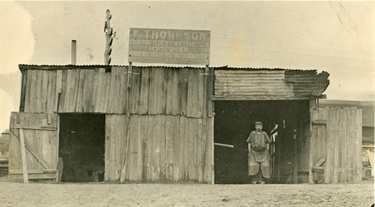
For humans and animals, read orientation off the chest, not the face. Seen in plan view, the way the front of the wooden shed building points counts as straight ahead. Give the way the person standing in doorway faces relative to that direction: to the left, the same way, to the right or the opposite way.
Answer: the same way

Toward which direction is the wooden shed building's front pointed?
toward the camera

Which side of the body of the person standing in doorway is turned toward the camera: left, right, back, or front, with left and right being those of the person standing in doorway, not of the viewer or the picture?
front
